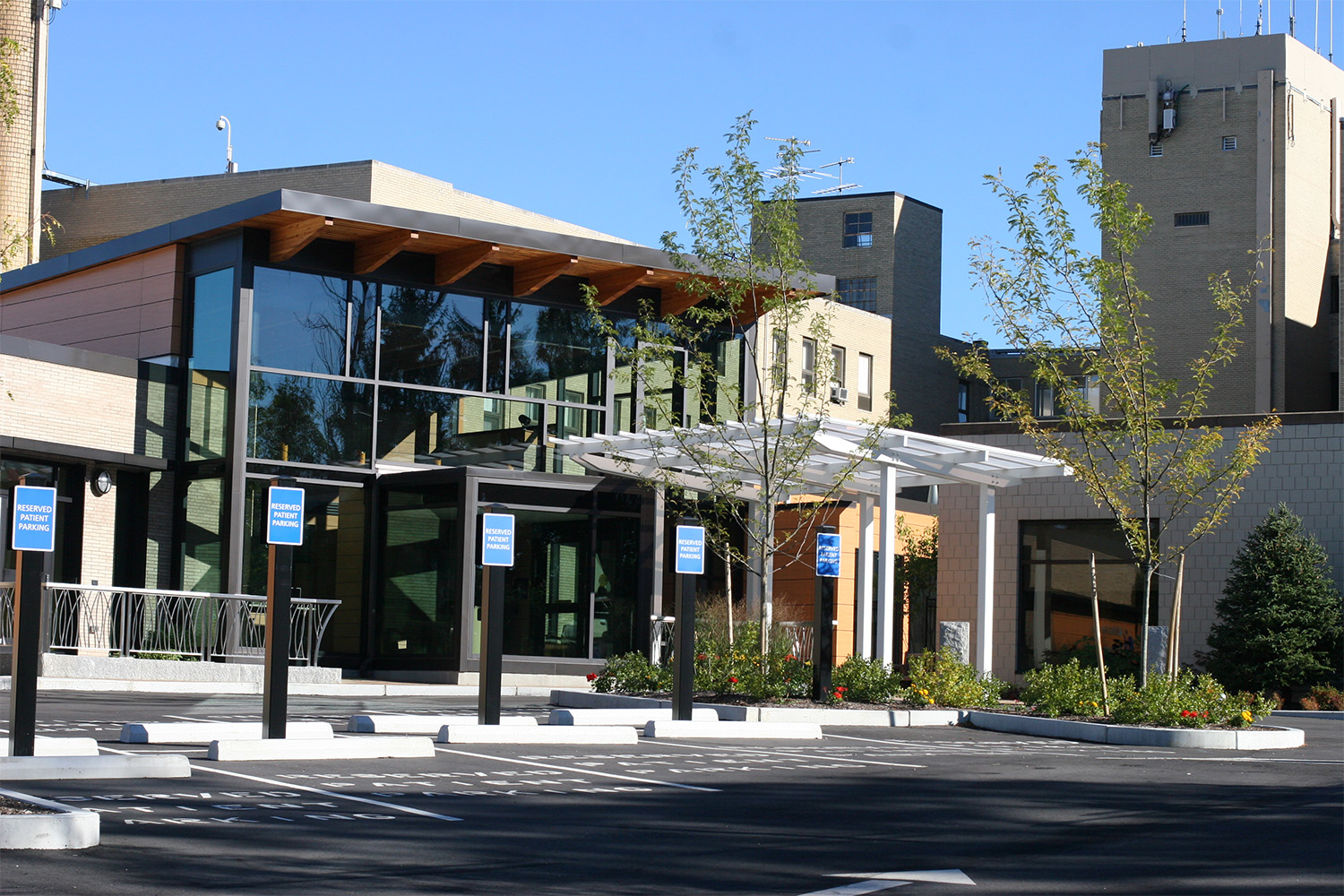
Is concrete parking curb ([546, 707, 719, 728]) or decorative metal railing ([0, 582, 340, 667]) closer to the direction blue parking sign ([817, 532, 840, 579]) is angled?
the concrete parking curb

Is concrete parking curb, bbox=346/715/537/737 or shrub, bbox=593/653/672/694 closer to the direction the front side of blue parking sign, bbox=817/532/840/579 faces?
the concrete parking curb

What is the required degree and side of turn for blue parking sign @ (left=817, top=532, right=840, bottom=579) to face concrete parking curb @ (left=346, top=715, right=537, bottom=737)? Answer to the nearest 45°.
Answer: approximately 45° to its right

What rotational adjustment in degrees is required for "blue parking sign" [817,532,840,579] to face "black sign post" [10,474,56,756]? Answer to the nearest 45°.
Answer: approximately 45° to its right

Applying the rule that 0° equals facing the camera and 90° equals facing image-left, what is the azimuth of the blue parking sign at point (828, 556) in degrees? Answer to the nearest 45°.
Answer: approximately 0°

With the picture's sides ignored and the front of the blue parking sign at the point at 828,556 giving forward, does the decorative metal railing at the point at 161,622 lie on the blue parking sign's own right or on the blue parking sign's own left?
on the blue parking sign's own right

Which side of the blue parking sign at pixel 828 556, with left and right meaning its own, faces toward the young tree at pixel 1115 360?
left
